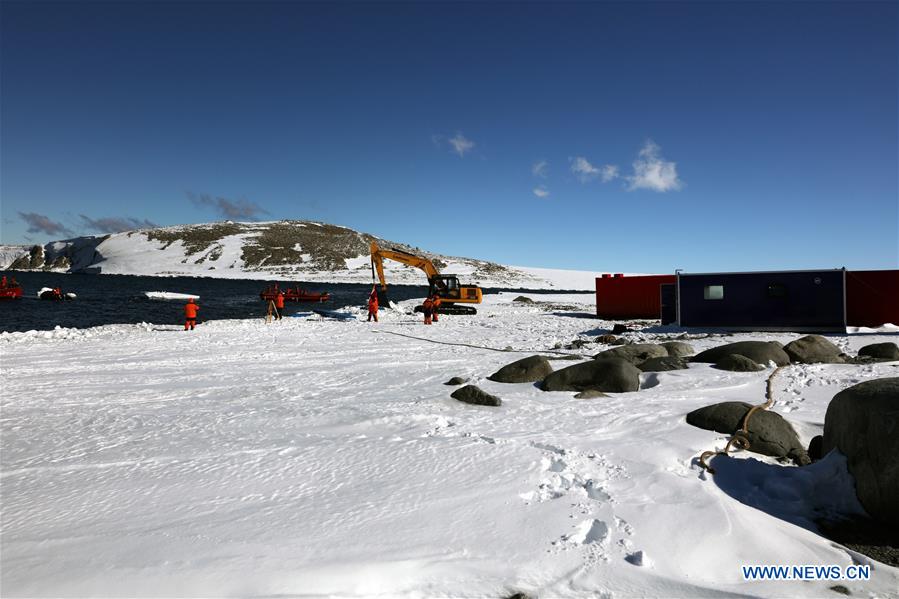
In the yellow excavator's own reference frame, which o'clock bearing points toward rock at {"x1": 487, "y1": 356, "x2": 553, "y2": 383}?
The rock is roughly at 9 o'clock from the yellow excavator.

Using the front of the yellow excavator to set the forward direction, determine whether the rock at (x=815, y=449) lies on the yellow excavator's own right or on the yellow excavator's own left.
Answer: on the yellow excavator's own left

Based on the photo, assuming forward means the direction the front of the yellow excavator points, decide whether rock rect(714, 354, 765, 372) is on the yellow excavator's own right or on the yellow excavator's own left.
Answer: on the yellow excavator's own left

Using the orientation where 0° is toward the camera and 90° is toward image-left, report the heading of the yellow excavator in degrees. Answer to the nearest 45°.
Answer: approximately 90°

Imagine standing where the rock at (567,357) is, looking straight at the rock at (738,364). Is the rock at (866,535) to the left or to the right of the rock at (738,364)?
right

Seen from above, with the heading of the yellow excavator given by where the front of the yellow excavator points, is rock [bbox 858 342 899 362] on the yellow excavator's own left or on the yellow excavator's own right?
on the yellow excavator's own left

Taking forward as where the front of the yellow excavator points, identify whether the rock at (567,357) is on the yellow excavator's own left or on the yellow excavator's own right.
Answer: on the yellow excavator's own left

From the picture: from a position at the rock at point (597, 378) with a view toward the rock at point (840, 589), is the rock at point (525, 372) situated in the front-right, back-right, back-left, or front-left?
back-right

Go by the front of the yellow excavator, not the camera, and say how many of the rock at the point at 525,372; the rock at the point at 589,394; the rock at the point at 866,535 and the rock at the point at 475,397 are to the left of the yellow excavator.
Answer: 4

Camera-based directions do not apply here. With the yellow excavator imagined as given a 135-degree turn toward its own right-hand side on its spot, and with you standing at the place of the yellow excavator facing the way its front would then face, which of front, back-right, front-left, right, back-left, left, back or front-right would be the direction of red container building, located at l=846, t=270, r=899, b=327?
right

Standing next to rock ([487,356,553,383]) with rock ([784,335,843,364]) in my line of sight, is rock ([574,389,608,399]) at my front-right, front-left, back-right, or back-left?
front-right

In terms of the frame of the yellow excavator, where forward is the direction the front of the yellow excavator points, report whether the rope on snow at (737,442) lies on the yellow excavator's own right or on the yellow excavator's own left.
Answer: on the yellow excavator's own left

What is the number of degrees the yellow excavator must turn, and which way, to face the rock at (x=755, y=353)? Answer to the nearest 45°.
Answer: approximately 90° to its left

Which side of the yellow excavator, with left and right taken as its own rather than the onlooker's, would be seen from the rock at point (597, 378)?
left

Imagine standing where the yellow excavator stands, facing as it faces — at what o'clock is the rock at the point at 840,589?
The rock is roughly at 9 o'clock from the yellow excavator.
